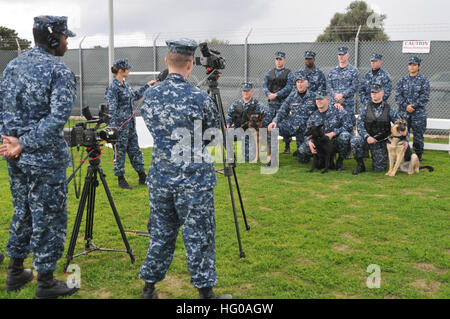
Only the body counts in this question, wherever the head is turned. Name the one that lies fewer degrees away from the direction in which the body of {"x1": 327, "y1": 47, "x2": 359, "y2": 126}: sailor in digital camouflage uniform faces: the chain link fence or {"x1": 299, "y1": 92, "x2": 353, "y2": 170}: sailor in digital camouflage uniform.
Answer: the sailor in digital camouflage uniform

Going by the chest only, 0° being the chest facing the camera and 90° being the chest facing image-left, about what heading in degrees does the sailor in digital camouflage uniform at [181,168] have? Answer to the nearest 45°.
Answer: approximately 225°

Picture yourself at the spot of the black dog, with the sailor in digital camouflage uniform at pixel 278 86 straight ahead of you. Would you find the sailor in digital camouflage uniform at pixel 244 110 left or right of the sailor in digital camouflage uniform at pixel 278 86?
left

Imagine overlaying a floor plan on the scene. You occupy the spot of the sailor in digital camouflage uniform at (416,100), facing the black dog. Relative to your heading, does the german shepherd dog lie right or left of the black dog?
left

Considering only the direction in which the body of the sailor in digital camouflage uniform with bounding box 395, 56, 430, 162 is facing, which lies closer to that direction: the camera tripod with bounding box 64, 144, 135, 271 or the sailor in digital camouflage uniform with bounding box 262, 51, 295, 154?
the camera tripod

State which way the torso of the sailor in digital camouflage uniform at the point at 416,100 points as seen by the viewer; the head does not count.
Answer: toward the camera

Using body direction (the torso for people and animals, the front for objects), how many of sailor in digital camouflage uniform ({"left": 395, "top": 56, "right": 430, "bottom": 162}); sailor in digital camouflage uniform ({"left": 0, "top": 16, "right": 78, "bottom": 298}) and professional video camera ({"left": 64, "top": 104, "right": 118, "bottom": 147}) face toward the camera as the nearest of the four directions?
1

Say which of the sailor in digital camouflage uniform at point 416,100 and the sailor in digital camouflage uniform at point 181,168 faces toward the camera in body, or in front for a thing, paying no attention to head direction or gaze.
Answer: the sailor in digital camouflage uniform at point 416,100

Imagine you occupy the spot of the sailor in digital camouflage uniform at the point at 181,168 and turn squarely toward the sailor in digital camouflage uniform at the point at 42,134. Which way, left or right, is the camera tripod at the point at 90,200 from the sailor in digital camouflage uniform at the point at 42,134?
right

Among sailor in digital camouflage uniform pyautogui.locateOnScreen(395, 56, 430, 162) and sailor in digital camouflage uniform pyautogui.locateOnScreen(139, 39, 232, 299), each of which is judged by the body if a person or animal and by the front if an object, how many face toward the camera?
1

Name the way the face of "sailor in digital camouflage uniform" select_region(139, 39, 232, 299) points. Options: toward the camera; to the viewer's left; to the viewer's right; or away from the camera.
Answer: away from the camera

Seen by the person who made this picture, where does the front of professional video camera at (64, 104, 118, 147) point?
facing to the right of the viewer
